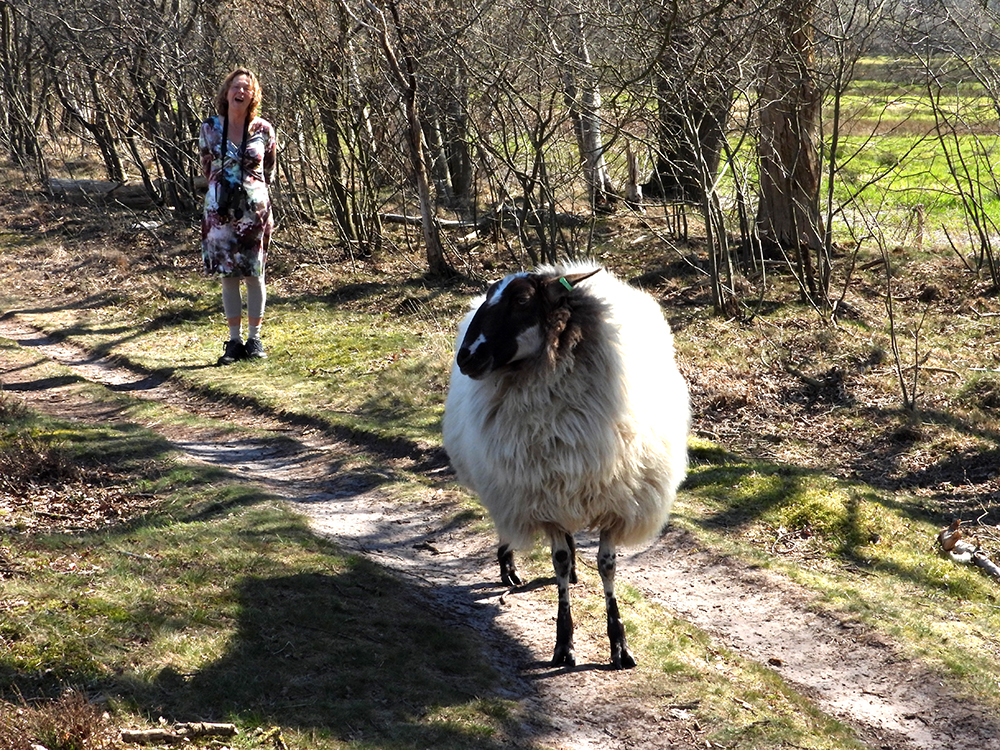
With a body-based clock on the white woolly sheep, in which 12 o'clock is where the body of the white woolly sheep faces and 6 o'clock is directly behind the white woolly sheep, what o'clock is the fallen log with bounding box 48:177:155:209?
The fallen log is roughly at 5 o'clock from the white woolly sheep.

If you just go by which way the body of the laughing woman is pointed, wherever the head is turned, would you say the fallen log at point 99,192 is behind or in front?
behind

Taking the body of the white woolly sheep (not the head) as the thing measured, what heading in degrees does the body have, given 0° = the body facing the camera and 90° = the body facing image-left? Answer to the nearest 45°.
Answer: approximately 0°

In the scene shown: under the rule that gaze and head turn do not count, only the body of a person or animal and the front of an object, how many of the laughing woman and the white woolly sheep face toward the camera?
2

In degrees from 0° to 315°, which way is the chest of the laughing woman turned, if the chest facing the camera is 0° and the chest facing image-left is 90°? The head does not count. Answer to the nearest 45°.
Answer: approximately 0°

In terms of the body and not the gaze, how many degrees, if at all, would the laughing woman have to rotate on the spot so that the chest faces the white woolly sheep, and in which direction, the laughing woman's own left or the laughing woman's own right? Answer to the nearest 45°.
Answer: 0° — they already face it

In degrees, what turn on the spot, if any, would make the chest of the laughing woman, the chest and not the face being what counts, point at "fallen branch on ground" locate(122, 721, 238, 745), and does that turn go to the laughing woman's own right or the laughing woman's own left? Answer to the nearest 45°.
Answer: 0° — they already face it

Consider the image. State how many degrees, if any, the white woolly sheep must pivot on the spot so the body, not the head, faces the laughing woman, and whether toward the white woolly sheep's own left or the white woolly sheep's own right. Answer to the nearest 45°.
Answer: approximately 135° to the white woolly sheep's own right
